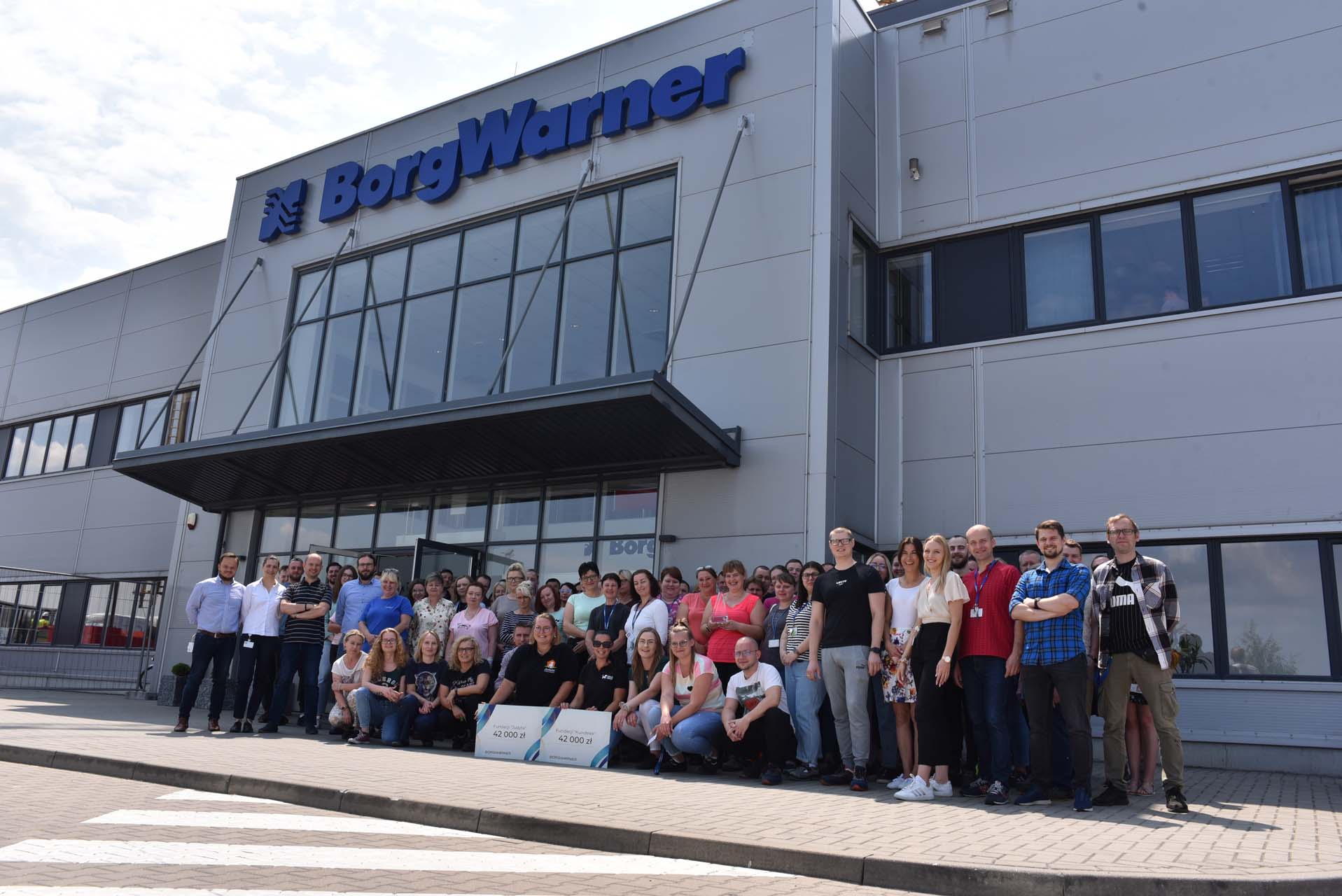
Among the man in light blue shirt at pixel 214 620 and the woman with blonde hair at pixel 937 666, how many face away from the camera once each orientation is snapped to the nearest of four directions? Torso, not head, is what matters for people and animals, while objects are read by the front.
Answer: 0

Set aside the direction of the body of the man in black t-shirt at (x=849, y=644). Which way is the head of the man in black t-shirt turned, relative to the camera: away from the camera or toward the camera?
toward the camera

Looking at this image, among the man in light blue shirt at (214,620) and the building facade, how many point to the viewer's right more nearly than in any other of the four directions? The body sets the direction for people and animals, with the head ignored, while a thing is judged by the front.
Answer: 0

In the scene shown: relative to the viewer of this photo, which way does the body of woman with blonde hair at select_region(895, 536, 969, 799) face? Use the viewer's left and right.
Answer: facing the viewer and to the left of the viewer

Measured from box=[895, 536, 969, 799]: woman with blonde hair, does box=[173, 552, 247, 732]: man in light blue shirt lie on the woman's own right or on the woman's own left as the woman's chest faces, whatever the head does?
on the woman's own right

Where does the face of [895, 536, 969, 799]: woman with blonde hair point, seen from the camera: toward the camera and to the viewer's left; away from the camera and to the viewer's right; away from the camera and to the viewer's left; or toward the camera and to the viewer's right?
toward the camera and to the viewer's left

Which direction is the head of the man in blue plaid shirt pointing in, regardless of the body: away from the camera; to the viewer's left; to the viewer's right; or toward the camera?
toward the camera

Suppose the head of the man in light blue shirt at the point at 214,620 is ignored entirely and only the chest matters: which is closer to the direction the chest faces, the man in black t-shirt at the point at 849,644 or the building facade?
the man in black t-shirt

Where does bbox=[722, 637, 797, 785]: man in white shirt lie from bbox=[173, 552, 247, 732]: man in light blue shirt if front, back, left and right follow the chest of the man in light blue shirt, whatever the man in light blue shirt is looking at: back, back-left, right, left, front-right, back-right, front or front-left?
front-left

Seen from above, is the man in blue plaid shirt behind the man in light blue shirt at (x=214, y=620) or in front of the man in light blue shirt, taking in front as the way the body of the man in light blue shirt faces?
in front

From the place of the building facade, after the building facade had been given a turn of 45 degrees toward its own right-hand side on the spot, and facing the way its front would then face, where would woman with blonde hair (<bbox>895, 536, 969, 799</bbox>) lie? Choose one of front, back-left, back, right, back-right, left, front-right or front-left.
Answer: left

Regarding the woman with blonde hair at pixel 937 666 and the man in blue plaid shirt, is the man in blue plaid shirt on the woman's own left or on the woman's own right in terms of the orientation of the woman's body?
on the woman's own left

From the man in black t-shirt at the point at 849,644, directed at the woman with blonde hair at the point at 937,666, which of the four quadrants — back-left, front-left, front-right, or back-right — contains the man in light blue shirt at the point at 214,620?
back-right

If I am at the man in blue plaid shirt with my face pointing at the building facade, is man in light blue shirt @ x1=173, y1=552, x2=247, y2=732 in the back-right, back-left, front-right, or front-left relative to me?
front-left

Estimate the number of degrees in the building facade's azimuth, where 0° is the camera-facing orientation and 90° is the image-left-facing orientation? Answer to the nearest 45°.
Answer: approximately 45°

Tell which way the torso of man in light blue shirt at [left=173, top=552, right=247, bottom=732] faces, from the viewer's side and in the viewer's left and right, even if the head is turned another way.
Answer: facing the viewer
